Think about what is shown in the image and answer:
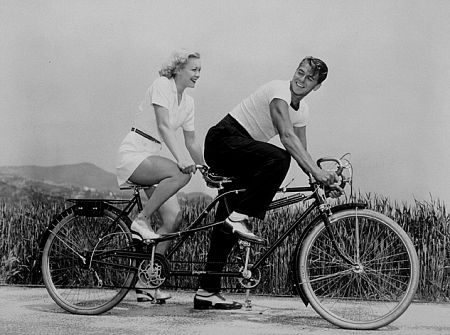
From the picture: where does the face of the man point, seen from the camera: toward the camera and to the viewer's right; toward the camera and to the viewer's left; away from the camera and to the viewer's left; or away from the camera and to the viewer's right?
toward the camera and to the viewer's left

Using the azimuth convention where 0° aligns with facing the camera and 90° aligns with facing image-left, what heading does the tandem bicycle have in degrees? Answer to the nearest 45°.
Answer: approximately 270°
